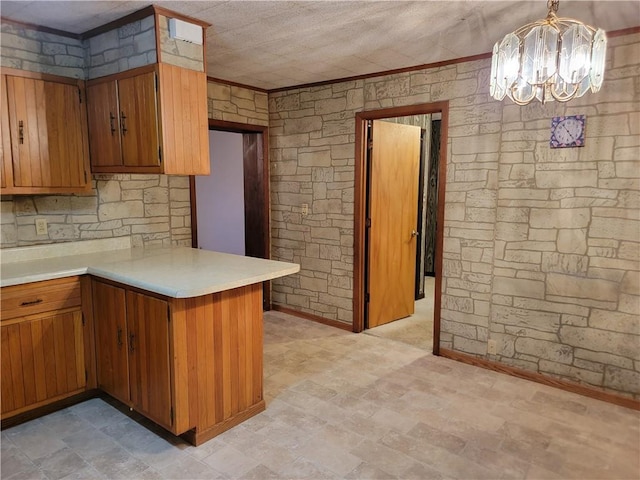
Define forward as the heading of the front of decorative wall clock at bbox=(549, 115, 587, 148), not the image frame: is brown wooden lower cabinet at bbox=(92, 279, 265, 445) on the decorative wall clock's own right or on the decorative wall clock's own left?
on the decorative wall clock's own right

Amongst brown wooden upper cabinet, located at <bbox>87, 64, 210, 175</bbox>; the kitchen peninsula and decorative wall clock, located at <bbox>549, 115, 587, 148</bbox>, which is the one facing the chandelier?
the decorative wall clock

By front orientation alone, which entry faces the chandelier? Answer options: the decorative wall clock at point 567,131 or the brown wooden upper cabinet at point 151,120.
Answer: the decorative wall clock
